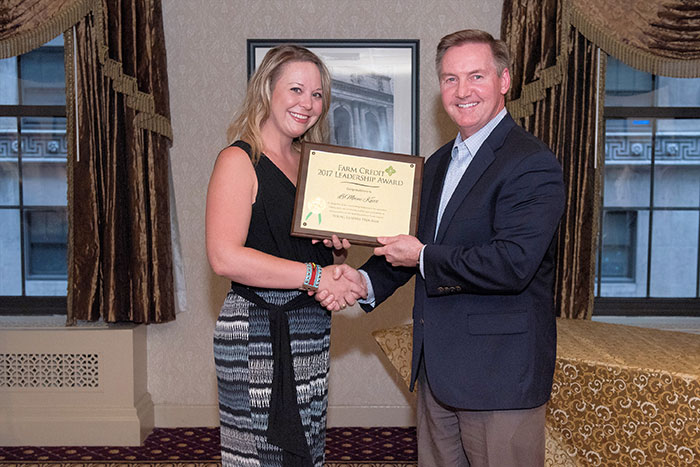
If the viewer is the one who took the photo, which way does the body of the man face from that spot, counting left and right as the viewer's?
facing the viewer and to the left of the viewer

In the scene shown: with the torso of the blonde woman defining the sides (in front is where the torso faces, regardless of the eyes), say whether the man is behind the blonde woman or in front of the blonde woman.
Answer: in front

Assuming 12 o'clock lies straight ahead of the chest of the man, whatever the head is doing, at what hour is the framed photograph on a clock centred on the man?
The framed photograph is roughly at 4 o'clock from the man.

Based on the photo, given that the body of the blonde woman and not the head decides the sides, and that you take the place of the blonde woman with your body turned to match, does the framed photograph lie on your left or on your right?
on your left

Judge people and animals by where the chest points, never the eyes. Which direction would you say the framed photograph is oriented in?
toward the camera

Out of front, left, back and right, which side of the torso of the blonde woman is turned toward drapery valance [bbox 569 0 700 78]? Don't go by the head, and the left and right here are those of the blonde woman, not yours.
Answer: left

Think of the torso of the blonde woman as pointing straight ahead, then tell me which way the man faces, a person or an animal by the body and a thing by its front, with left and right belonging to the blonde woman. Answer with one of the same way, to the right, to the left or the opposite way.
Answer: to the right

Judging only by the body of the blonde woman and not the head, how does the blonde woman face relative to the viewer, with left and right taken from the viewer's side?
facing the viewer and to the right of the viewer

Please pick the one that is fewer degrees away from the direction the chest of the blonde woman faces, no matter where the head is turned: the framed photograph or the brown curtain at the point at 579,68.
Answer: the brown curtain

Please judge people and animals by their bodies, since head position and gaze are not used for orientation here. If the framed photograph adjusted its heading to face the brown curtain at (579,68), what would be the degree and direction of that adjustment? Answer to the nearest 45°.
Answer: approximately 90° to its left

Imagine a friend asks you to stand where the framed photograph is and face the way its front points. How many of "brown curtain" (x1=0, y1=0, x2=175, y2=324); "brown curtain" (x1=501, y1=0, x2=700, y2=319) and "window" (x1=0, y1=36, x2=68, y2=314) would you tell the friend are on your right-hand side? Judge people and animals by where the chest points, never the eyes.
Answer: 2

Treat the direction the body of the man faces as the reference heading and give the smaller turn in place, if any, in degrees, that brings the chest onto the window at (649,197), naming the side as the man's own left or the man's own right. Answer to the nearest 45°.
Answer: approximately 180°

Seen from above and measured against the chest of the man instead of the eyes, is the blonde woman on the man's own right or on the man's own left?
on the man's own right

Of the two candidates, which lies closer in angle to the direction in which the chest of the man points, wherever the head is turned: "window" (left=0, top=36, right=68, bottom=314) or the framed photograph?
the window

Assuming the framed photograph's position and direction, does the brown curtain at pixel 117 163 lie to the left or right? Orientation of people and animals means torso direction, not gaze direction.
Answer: on its right
